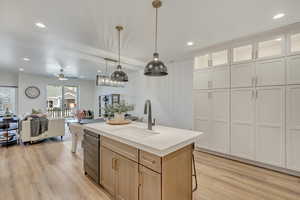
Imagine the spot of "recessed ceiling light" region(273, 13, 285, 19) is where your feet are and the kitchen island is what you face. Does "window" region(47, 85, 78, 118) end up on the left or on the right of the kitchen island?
right

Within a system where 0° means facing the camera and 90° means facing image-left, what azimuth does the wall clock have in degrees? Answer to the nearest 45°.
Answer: approximately 0°

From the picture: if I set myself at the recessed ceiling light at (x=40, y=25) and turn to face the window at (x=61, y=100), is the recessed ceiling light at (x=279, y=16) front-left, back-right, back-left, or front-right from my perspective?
back-right

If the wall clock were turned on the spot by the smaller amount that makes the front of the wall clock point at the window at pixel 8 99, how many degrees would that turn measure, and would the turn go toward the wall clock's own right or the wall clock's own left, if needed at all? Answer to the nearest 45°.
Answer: approximately 90° to the wall clock's own right

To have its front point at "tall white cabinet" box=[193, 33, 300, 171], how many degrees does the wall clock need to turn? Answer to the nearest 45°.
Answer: approximately 45° to its left

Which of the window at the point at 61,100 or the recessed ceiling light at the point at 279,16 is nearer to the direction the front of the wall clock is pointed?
the recessed ceiling light

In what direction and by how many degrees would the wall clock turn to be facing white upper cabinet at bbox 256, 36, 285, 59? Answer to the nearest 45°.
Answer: approximately 45° to its left

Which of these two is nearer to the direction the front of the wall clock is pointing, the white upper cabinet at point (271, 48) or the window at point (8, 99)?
the white upper cabinet

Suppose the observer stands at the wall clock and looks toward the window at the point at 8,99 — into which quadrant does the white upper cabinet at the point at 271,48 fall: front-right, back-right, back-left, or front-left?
back-left

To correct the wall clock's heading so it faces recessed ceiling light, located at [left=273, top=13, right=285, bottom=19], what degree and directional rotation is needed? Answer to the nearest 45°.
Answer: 0° — it already faces it
